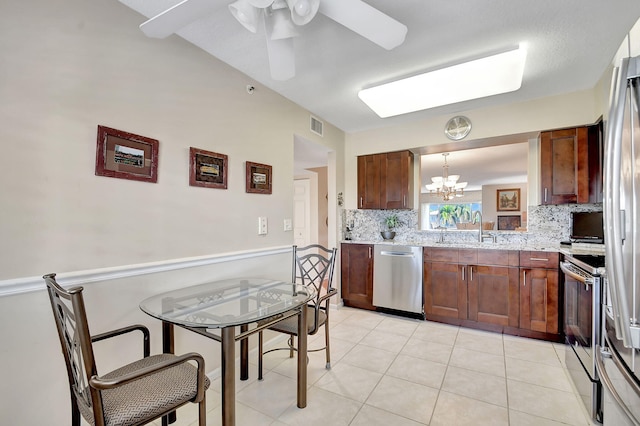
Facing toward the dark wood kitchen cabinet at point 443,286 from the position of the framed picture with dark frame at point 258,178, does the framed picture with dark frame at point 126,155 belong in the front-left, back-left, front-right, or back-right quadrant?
back-right

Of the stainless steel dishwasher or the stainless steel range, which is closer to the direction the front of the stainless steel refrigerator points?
the stainless steel dishwasher

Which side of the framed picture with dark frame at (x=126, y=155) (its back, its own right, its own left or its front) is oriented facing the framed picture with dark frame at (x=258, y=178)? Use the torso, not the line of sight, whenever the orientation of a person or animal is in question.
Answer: left

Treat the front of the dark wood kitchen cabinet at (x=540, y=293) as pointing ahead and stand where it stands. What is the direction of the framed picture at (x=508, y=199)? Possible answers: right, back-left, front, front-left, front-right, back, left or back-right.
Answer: back

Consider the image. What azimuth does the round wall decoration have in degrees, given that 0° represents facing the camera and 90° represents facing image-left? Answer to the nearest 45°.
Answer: approximately 0°

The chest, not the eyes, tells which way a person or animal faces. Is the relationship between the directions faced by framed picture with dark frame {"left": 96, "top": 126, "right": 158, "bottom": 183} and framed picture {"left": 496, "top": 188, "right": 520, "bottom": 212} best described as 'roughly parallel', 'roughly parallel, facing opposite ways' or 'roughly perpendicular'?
roughly perpendicular

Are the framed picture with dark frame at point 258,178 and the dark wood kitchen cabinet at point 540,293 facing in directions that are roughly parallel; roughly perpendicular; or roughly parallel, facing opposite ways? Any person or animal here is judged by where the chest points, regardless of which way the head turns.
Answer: roughly perpendicular

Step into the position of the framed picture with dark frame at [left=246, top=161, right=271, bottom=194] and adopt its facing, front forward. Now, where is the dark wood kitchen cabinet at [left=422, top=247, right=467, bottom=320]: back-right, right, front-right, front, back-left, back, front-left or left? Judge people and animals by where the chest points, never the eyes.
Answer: front-left

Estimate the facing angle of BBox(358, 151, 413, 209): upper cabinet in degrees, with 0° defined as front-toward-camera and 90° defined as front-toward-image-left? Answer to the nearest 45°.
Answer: approximately 0°

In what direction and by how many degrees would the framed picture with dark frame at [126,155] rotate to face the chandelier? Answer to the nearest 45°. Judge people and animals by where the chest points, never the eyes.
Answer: approximately 45° to its left

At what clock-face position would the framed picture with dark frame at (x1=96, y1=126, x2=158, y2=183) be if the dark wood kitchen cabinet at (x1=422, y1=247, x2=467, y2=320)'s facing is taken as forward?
The framed picture with dark frame is roughly at 1 o'clock from the dark wood kitchen cabinet.

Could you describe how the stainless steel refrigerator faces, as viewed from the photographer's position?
facing to the left of the viewer

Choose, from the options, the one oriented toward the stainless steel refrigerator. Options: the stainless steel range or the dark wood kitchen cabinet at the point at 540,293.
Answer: the dark wood kitchen cabinet
